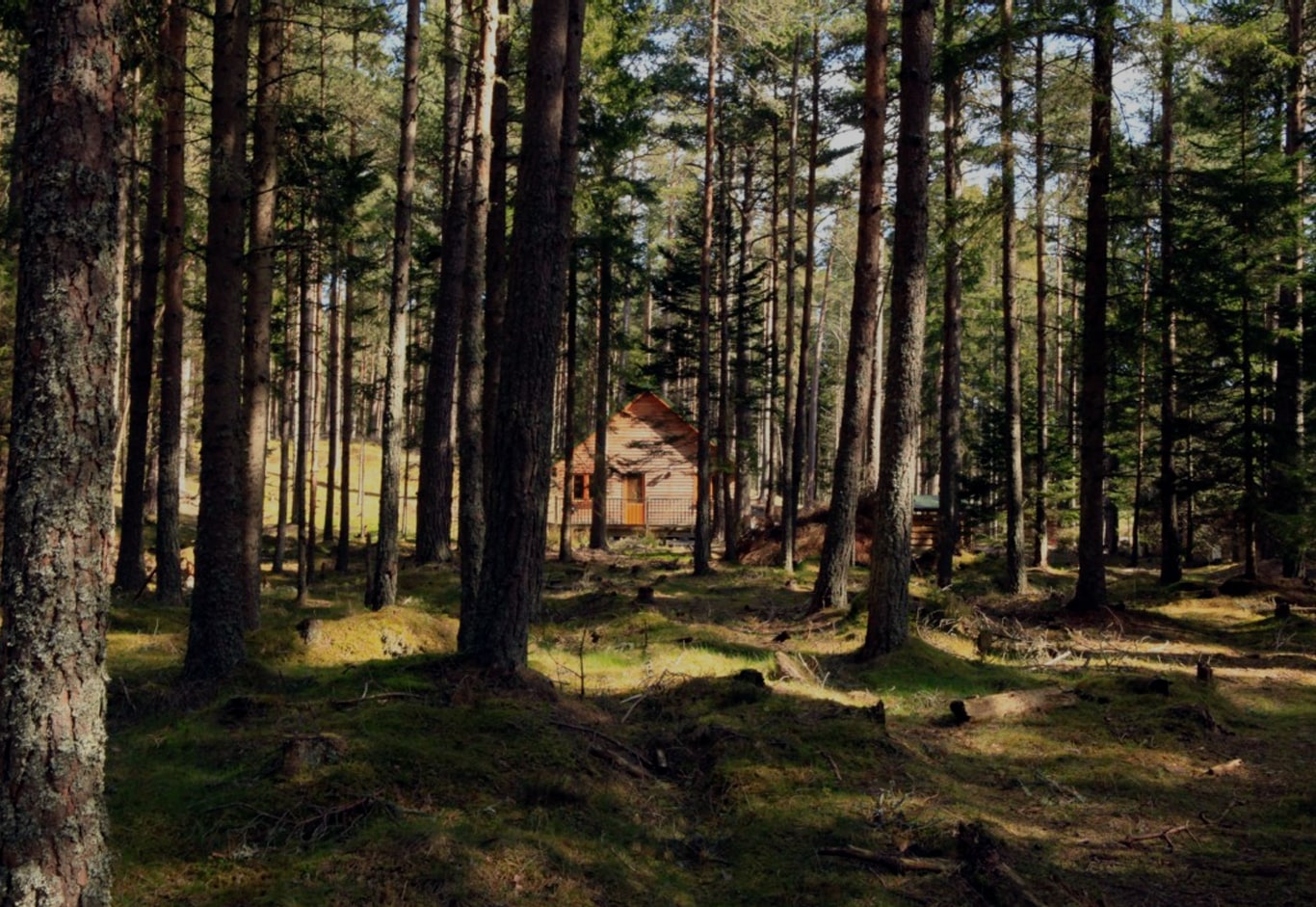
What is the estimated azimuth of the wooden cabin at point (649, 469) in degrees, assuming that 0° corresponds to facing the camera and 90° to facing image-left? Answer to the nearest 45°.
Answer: approximately 0°

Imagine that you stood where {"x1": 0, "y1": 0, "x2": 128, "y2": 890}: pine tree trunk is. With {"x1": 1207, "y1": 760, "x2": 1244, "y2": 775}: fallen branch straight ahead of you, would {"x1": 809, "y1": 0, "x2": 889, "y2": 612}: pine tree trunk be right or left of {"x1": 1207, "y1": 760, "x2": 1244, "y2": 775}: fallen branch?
left

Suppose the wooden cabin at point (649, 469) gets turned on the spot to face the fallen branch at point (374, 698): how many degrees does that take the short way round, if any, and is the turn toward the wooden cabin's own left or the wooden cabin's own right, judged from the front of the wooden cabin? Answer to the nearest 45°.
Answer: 0° — it already faces it

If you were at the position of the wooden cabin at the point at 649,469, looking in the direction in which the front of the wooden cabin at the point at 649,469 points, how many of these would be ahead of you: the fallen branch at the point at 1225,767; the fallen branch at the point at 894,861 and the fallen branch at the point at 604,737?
3

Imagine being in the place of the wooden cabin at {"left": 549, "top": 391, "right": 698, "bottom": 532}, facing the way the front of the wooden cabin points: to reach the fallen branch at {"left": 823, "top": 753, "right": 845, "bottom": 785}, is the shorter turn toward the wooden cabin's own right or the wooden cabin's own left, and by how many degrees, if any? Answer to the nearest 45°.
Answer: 0° — it already faces it

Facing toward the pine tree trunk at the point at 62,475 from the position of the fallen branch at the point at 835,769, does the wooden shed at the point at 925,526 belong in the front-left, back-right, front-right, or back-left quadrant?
back-right

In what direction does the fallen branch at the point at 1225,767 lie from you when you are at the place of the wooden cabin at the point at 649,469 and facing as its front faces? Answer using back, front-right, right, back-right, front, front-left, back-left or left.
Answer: front

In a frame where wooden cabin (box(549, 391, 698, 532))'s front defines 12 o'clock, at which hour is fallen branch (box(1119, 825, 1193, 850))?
The fallen branch is roughly at 12 o'clock from the wooden cabin.

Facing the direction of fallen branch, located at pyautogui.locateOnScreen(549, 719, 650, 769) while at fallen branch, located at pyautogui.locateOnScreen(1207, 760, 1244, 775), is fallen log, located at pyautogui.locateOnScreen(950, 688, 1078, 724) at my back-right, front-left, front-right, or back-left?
front-right

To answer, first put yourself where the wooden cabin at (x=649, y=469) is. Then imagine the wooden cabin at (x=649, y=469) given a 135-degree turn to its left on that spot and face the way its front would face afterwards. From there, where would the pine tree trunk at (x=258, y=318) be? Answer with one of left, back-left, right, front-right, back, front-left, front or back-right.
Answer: back-right

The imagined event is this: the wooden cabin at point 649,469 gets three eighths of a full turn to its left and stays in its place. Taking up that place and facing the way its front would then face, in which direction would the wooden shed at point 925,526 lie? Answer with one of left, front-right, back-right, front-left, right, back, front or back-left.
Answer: right

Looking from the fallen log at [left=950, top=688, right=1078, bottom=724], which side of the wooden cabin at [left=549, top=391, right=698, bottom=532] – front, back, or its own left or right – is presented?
front

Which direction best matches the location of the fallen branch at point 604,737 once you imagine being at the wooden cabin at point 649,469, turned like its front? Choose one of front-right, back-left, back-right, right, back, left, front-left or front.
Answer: front

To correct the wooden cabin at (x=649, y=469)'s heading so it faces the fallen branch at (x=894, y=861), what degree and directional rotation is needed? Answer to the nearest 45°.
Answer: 0° — it already faces it

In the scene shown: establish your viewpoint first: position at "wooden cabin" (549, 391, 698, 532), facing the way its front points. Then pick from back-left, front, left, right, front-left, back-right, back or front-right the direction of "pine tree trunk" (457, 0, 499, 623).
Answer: front

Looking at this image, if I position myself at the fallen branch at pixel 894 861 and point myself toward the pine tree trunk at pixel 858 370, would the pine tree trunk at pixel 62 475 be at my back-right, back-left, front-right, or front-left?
back-left

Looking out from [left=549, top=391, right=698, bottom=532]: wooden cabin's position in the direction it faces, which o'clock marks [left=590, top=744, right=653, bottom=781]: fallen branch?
The fallen branch is roughly at 12 o'clock from the wooden cabin.

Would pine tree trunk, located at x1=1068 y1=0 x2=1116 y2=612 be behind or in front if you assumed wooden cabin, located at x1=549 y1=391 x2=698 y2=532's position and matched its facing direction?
in front

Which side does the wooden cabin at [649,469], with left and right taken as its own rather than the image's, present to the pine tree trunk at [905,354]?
front
